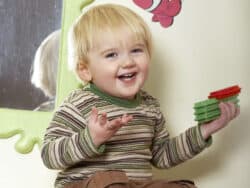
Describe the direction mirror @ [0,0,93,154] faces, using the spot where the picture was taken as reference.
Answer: facing the viewer
